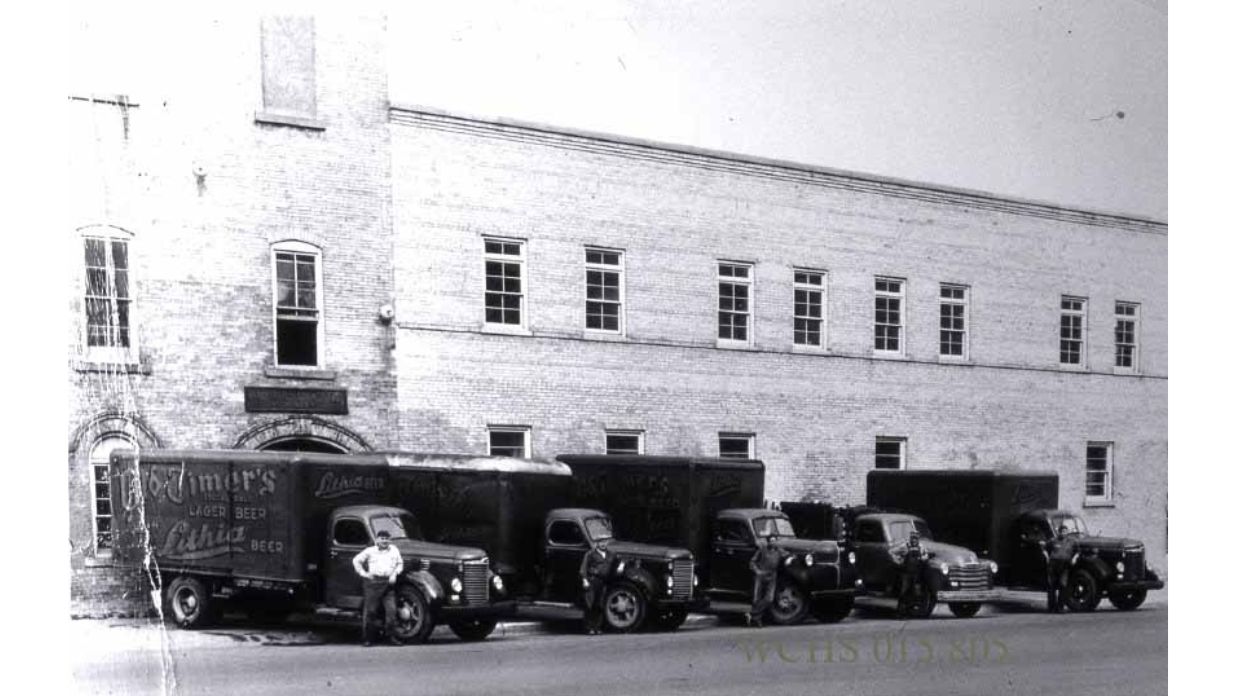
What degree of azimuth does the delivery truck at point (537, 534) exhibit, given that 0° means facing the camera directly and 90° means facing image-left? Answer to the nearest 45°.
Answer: approximately 315°

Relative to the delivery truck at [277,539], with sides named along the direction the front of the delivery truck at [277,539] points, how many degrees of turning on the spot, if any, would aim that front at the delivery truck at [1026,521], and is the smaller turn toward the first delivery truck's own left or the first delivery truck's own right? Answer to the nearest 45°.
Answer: approximately 45° to the first delivery truck's own left

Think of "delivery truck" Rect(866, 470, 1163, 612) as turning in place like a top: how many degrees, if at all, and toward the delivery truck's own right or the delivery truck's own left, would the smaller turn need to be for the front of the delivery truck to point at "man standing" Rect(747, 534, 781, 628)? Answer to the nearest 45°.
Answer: approximately 90° to the delivery truck's own right

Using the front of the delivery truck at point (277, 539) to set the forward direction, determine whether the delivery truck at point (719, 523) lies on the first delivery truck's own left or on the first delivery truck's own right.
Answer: on the first delivery truck's own left

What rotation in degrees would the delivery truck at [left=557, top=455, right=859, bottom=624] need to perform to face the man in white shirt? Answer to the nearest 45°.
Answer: approximately 90° to its right
